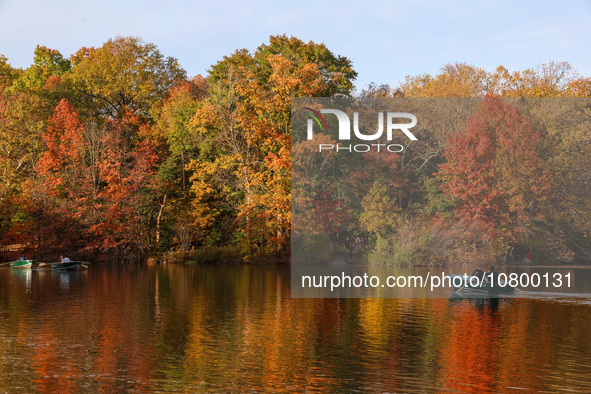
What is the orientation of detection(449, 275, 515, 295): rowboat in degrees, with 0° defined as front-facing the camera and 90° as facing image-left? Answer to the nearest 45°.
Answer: approximately 90°
